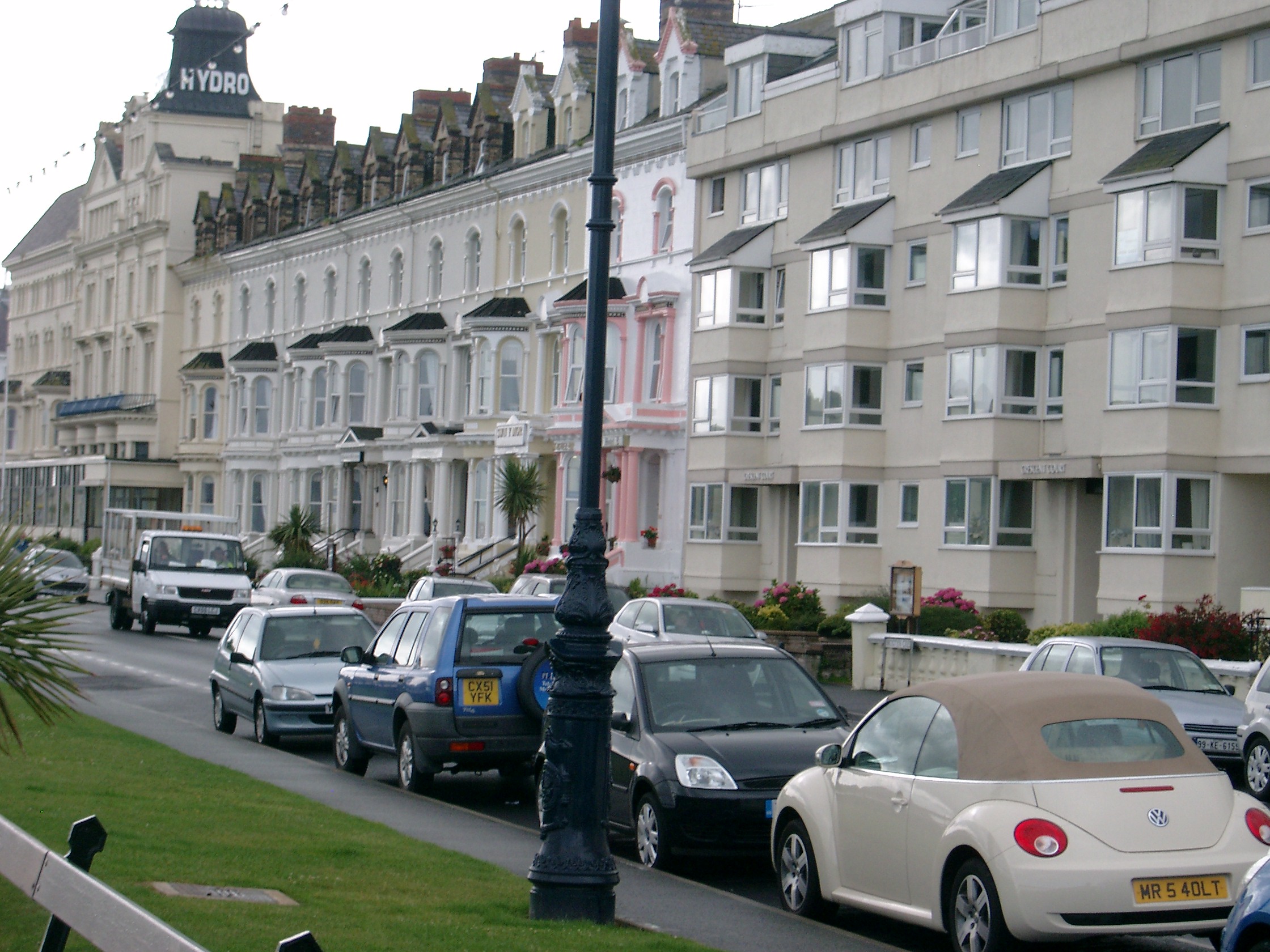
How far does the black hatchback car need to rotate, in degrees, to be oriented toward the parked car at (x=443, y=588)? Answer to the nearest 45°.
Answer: approximately 135° to its left

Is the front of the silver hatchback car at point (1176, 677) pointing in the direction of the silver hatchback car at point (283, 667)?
no

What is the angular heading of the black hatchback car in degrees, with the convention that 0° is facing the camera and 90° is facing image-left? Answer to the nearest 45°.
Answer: approximately 315°

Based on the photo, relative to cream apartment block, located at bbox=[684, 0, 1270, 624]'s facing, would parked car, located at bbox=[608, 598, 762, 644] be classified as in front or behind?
in front

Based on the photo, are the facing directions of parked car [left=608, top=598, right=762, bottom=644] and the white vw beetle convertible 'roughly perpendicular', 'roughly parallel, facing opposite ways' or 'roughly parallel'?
roughly parallel, facing opposite ways

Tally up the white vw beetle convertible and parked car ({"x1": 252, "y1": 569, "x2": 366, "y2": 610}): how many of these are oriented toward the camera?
0

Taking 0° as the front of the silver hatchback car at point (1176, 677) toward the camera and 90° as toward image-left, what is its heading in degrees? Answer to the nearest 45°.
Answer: approximately 315°

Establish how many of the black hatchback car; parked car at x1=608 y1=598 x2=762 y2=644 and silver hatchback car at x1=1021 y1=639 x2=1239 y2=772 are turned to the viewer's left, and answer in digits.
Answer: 0

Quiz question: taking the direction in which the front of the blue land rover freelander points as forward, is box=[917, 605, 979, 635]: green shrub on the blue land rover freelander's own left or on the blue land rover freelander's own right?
on the blue land rover freelander's own right

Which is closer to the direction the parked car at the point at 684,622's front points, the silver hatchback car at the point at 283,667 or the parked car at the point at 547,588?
the silver hatchback car

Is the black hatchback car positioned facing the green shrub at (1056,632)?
no

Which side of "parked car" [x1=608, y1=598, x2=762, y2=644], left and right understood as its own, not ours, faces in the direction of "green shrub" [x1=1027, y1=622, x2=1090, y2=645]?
left

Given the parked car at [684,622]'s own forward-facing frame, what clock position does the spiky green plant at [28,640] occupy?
The spiky green plant is roughly at 2 o'clock from the parked car.

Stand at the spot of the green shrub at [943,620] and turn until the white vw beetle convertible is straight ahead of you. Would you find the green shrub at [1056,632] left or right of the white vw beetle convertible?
left

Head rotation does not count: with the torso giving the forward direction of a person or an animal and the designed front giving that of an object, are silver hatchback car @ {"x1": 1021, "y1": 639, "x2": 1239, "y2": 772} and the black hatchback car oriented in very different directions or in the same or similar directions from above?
same or similar directions

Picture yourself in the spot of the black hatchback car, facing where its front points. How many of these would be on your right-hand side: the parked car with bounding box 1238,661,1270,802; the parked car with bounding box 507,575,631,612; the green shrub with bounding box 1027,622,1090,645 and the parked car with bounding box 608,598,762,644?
0

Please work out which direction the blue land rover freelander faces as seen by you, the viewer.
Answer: facing away from the viewer and to the left of the viewer

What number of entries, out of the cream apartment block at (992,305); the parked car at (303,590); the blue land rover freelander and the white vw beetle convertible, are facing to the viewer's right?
0

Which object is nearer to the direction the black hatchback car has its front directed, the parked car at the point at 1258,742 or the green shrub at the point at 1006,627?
the parked car

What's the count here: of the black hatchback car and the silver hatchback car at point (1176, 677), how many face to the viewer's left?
0
